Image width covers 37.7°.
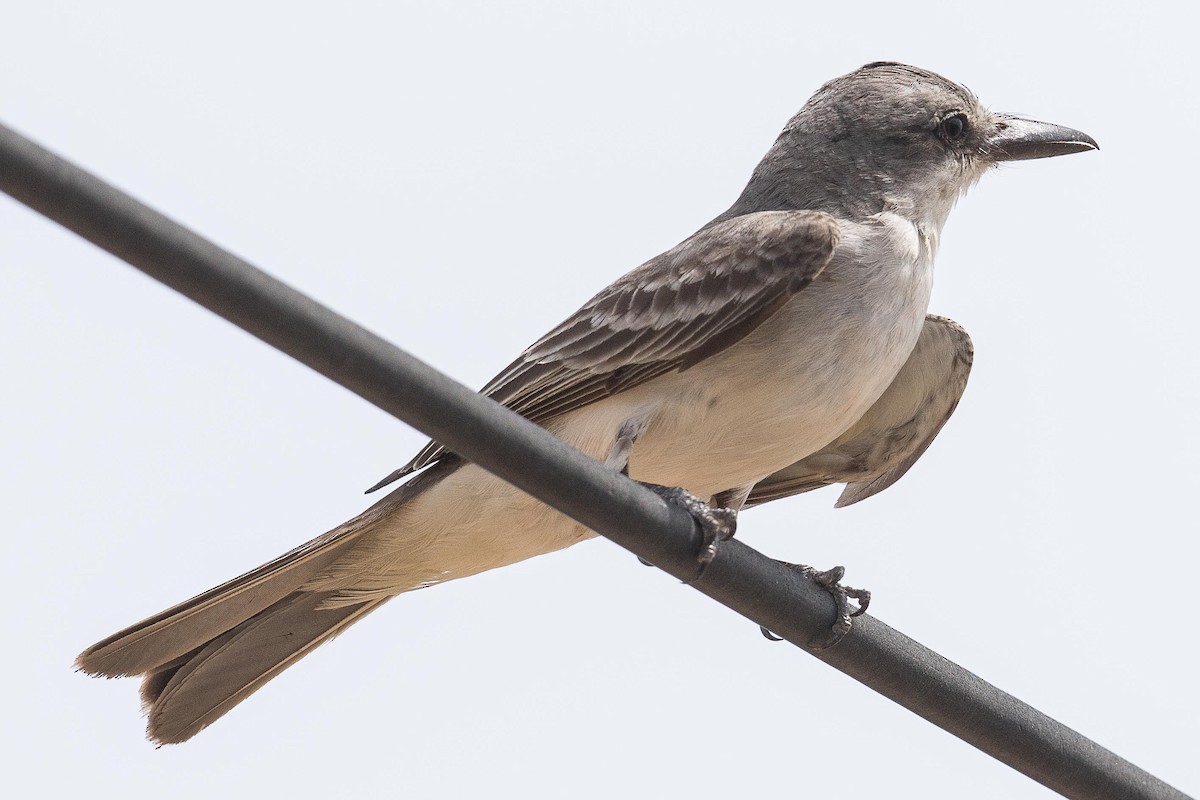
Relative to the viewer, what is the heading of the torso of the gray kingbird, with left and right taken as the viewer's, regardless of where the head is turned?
facing to the right of the viewer
